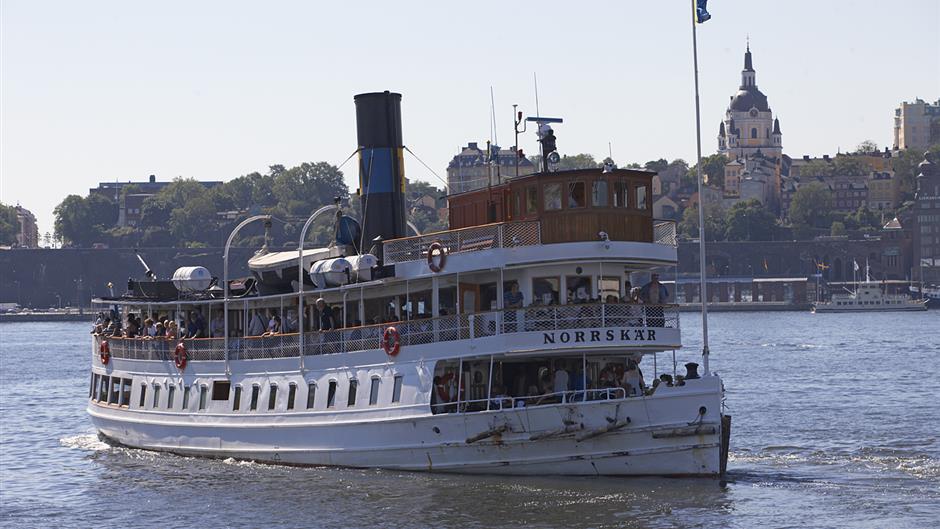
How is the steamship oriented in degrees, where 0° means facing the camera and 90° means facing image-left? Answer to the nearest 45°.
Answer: approximately 315°
